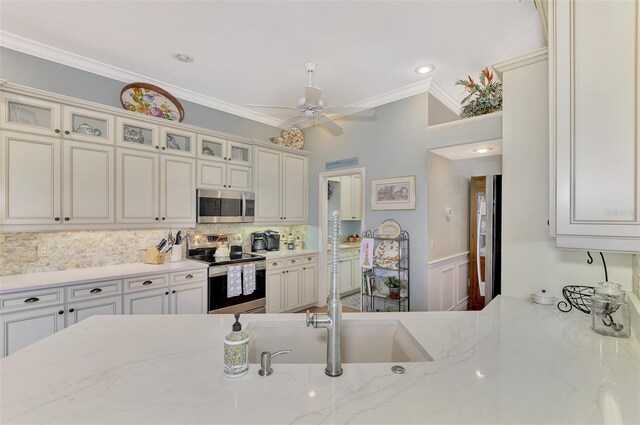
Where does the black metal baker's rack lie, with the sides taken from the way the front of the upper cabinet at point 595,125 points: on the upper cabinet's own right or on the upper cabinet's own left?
on the upper cabinet's own right

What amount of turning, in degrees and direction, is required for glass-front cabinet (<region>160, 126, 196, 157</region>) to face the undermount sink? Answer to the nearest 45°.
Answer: approximately 45° to its right

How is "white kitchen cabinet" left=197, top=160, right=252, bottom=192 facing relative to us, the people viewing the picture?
facing the viewer and to the right of the viewer

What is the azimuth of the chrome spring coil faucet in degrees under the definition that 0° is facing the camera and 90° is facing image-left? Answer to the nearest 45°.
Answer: approximately 180°

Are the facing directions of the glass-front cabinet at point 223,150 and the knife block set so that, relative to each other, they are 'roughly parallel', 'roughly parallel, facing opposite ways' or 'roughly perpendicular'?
roughly parallel

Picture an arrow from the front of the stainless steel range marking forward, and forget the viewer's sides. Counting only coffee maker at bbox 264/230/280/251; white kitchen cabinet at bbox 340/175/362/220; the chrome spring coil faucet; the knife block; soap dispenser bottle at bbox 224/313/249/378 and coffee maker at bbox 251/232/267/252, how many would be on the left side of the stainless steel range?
3

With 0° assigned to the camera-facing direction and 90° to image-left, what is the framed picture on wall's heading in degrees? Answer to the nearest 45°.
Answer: approximately 45°

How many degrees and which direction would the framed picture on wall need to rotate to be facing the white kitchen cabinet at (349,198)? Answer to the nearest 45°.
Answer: approximately 90° to its right

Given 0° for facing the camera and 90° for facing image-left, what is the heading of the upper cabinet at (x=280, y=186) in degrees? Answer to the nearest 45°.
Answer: approximately 315°

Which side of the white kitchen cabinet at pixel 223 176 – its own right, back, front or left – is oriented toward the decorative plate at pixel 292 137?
left
